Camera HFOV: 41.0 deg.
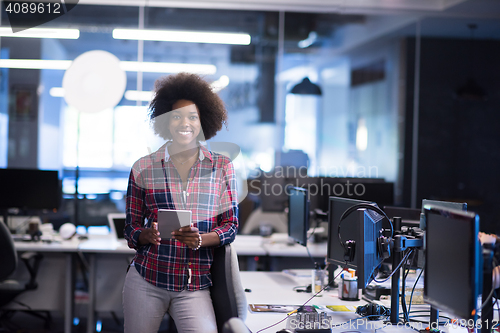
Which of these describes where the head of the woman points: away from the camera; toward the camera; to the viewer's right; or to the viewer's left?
toward the camera

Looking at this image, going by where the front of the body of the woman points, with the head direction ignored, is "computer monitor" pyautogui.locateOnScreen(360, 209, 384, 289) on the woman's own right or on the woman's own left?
on the woman's own left

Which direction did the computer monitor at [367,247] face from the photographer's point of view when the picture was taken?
facing to the left of the viewer

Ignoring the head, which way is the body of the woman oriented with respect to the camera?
toward the camera
